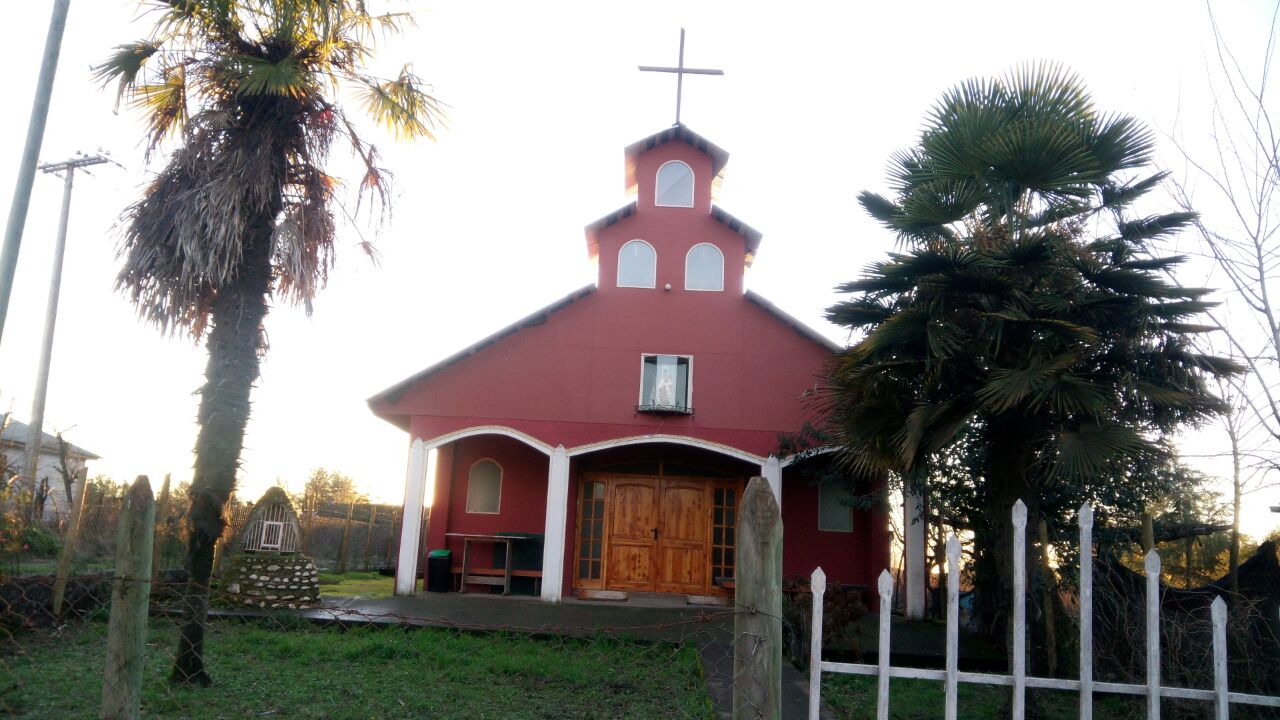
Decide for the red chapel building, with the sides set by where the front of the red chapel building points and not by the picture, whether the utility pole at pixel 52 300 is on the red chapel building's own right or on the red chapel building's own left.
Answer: on the red chapel building's own right

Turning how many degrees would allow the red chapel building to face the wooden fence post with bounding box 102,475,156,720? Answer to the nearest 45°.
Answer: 0° — it already faces it

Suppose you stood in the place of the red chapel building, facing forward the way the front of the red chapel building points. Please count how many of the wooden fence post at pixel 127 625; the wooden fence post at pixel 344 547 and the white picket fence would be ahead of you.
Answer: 2

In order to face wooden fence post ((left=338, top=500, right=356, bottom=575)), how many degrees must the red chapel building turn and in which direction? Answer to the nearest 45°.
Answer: approximately 135° to its right

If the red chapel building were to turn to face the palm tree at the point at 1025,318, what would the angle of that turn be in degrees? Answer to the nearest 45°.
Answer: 0° — it already faces it

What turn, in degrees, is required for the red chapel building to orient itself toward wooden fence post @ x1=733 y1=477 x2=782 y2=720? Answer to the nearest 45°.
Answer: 0° — it already faces it

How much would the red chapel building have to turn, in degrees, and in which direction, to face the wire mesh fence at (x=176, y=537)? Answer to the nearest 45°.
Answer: approximately 90° to its right

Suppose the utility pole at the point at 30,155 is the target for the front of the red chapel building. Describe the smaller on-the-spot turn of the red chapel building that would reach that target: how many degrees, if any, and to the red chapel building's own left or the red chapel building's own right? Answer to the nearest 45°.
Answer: approximately 45° to the red chapel building's own right

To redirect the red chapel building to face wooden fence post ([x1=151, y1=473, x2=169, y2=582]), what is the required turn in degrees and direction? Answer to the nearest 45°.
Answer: approximately 45° to its right

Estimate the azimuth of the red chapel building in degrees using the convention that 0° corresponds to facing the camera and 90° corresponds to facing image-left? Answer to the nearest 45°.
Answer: approximately 0°

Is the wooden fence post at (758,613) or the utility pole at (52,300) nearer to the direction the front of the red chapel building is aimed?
the wooden fence post

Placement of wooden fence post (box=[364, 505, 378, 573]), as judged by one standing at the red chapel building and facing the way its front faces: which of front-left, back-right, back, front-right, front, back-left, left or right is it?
back-right
